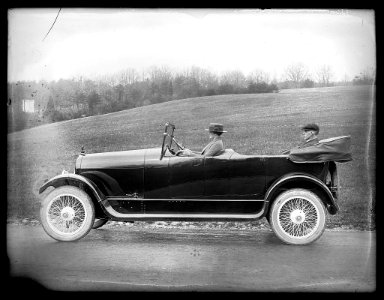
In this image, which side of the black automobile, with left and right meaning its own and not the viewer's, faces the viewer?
left

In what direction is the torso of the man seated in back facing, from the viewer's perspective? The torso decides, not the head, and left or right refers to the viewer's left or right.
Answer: facing to the left of the viewer
